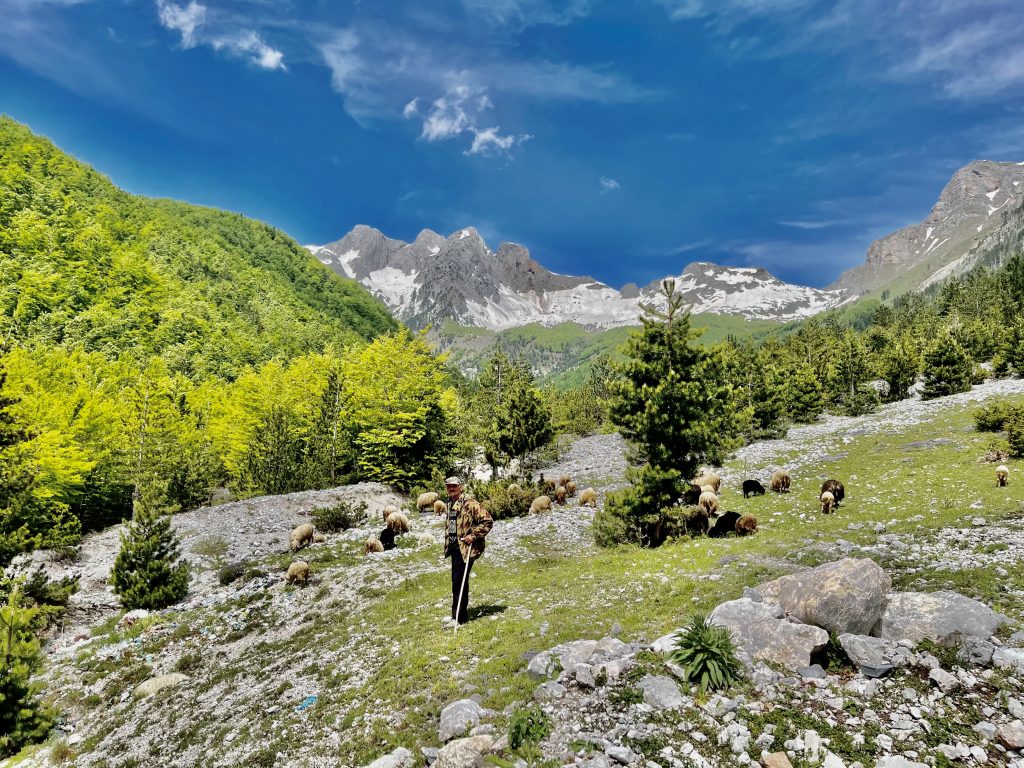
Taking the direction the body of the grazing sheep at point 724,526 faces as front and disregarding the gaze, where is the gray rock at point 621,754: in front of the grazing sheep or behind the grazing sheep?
in front

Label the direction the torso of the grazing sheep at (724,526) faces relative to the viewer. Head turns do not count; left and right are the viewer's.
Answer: facing the viewer and to the left of the viewer

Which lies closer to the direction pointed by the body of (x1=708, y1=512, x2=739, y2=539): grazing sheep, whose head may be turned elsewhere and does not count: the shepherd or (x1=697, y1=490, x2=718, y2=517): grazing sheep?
the shepherd

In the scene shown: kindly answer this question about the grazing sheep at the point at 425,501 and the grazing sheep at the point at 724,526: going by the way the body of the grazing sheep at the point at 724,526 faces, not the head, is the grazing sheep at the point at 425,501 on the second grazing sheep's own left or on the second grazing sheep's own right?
on the second grazing sheep's own right

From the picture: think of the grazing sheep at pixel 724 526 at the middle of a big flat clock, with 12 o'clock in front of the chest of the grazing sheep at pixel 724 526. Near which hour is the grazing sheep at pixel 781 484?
the grazing sheep at pixel 781 484 is roughly at 5 o'clock from the grazing sheep at pixel 724 526.

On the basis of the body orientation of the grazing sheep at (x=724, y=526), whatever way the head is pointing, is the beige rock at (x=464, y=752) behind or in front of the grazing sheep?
in front

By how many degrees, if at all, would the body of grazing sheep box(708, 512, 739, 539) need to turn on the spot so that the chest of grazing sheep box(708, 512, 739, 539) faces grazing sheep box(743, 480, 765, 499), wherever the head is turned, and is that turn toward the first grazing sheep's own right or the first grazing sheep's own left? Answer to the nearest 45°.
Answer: approximately 135° to the first grazing sheep's own right

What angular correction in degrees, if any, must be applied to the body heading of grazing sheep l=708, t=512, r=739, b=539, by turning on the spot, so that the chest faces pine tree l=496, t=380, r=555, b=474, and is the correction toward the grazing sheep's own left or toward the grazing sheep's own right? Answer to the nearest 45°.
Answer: approximately 90° to the grazing sheep's own right

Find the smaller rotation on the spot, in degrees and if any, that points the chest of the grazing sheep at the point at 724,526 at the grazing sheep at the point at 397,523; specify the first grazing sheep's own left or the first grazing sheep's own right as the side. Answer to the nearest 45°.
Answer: approximately 45° to the first grazing sheep's own right

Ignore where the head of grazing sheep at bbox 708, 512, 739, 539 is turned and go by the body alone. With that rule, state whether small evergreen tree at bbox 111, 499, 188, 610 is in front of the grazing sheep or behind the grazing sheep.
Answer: in front

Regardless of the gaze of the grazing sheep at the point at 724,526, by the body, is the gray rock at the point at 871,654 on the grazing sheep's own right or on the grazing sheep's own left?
on the grazing sheep's own left

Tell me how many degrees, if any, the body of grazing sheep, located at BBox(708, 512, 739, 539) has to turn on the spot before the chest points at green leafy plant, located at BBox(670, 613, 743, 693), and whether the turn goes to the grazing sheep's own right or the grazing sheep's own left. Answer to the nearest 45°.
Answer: approximately 45° to the grazing sheep's own left

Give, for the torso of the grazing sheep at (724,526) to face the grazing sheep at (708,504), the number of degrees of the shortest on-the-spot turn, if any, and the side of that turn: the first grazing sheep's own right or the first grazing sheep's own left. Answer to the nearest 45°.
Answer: approximately 135° to the first grazing sheep's own right
